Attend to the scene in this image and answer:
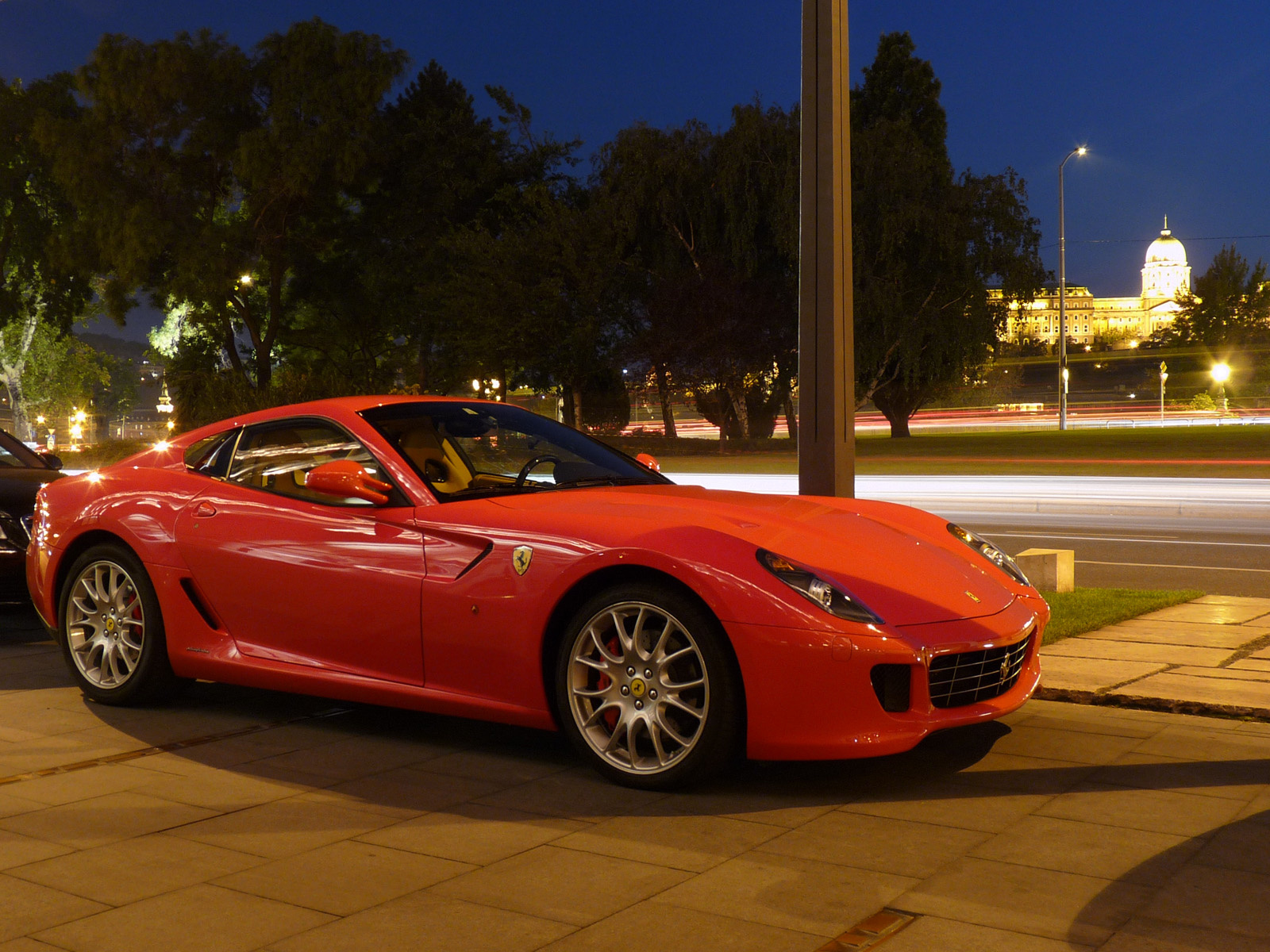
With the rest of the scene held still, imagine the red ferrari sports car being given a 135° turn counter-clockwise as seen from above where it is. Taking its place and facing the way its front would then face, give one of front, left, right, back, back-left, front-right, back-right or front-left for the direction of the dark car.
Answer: front-left

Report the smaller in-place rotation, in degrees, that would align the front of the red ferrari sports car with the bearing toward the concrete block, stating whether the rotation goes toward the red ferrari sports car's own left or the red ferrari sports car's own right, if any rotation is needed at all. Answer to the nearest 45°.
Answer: approximately 90° to the red ferrari sports car's own left

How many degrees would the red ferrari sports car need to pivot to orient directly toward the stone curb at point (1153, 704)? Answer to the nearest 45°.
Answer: approximately 45° to its left

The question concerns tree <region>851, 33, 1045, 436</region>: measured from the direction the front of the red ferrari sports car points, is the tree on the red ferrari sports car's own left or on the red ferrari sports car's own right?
on the red ferrari sports car's own left

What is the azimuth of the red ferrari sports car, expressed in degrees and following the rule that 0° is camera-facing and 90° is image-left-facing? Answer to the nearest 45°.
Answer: approximately 315°

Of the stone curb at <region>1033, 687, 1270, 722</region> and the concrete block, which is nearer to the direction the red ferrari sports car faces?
the stone curb

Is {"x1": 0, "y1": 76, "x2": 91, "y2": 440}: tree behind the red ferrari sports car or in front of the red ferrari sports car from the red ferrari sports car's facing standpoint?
behind

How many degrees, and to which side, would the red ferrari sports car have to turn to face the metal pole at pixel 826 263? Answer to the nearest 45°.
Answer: approximately 90° to its left
